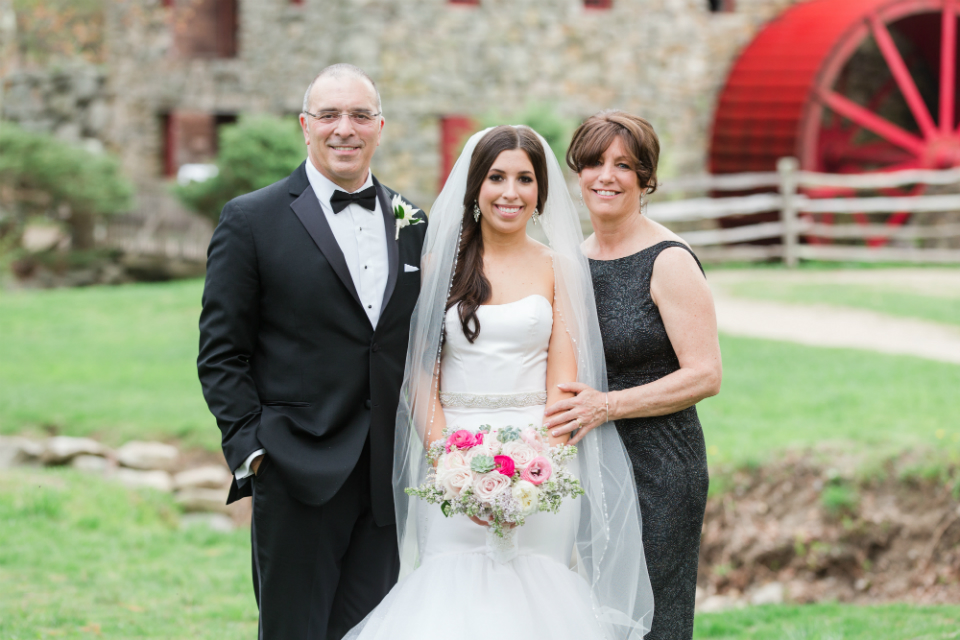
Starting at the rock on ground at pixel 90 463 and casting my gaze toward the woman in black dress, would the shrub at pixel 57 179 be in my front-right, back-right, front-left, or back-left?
back-left

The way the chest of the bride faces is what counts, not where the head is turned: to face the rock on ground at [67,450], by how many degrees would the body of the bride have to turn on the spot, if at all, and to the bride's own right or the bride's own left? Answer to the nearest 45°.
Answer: approximately 135° to the bride's own right

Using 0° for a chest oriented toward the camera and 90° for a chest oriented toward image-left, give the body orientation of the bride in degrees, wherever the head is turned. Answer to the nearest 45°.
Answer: approximately 0°

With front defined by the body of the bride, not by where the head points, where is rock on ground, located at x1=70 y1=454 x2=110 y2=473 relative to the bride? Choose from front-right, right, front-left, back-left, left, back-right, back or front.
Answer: back-right

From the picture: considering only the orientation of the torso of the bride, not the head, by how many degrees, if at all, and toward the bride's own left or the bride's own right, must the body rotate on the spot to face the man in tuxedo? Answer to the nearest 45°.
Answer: approximately 90° to the bride's own right

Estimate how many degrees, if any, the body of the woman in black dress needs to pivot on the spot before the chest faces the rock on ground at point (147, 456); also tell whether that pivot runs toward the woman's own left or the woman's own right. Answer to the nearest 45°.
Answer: approximately 90° to the woman's own right

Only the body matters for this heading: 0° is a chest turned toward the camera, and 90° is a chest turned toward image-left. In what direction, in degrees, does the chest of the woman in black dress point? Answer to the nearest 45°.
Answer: approximately 45°

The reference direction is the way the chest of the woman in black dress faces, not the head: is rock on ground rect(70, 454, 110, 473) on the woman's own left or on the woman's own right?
on the woman's own right

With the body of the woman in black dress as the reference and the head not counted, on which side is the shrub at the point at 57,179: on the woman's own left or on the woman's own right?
on the woman's own right

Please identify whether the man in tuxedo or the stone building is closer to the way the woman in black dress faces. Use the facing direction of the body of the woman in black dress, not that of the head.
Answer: the man in tuxedo

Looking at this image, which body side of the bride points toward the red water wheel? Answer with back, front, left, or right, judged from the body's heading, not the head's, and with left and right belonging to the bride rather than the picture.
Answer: back
